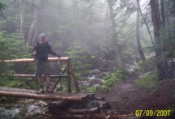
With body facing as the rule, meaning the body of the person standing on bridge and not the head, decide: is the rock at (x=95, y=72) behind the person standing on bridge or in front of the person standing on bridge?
behind

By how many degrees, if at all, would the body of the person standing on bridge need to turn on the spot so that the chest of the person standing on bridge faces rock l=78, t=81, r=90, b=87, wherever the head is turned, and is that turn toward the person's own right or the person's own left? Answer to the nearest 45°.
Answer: approximately 135° to the person's own left

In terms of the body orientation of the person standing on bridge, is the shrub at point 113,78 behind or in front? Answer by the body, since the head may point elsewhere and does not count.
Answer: behind

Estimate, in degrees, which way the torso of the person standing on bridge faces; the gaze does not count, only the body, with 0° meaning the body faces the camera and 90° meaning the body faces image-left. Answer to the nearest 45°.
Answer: approximately 0°
